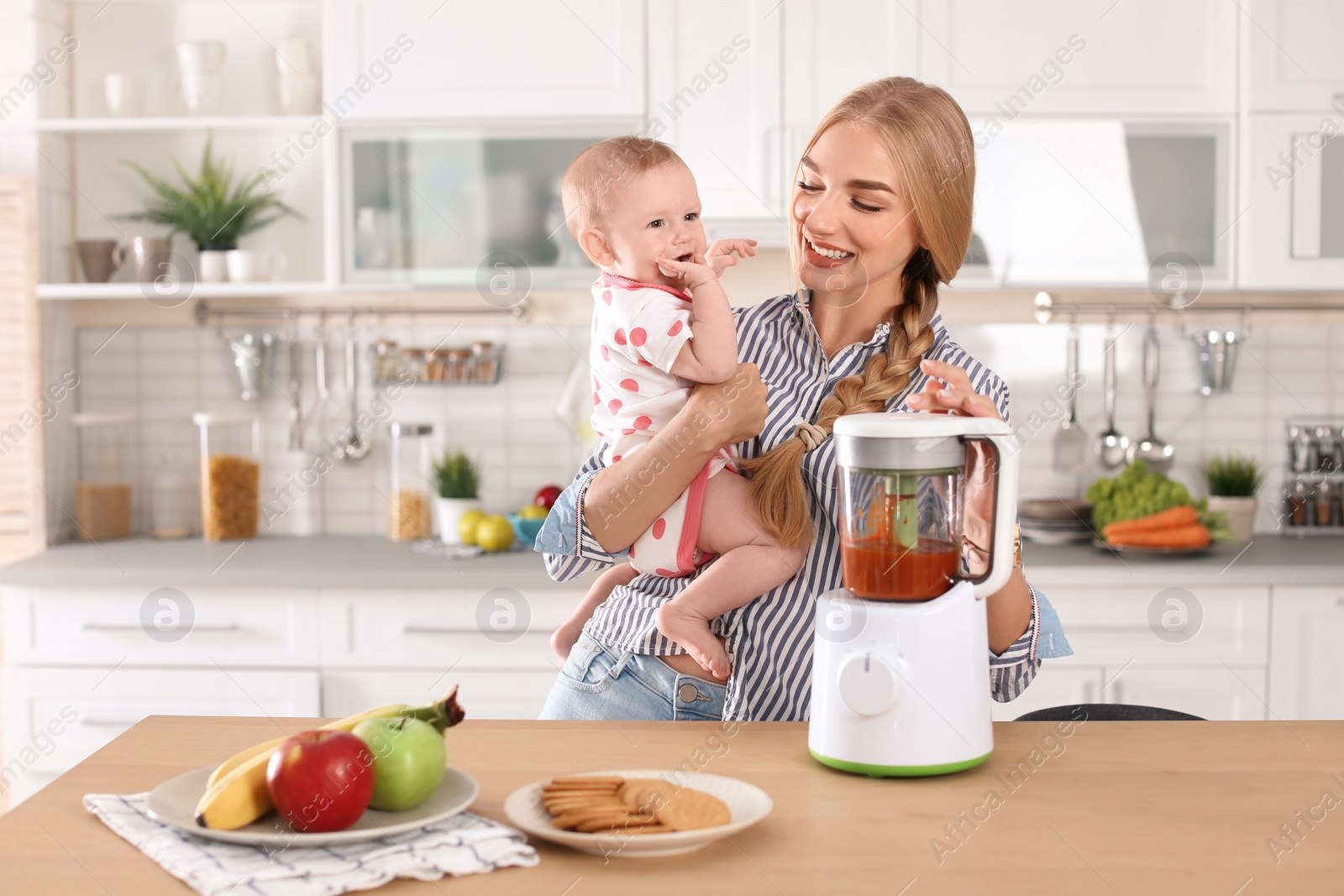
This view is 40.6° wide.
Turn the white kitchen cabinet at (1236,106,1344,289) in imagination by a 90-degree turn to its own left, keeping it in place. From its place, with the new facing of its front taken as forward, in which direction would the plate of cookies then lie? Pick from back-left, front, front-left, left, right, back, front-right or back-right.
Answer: right

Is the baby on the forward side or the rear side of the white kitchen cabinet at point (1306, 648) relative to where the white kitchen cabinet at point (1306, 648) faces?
on the forward side

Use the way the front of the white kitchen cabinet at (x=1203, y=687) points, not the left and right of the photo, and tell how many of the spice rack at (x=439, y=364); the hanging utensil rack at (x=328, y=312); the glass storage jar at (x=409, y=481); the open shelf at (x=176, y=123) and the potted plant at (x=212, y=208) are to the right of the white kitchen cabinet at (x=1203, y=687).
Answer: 5

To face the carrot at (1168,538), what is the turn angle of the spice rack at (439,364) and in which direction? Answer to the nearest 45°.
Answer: approximately 45° to its left

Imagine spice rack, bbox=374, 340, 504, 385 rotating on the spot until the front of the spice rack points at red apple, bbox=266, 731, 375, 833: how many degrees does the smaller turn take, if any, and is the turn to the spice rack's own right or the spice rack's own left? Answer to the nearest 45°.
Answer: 0° — it already faces it

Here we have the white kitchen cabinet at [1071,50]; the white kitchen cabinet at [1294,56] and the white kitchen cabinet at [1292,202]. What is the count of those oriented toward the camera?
3

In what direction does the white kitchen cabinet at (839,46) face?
toward the camera

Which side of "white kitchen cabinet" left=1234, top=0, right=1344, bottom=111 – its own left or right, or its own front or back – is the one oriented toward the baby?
front

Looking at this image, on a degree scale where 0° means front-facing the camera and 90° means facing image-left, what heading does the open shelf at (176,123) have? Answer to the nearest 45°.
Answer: approximately 0°

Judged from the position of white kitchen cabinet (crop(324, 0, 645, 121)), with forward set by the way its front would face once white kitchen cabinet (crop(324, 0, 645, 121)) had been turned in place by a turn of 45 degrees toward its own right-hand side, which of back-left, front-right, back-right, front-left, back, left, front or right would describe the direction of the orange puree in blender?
front-left

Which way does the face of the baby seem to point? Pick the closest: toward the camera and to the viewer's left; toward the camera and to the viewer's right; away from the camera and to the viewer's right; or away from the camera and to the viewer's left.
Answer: toward the camera and to the viewer's right

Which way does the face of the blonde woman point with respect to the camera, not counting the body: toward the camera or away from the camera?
toward the camera

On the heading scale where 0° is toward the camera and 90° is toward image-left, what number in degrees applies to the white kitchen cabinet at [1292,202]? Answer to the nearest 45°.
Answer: approximately 0°

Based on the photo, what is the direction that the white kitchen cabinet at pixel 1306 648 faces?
toward the camera

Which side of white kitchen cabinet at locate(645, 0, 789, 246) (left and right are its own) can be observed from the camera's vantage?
front
